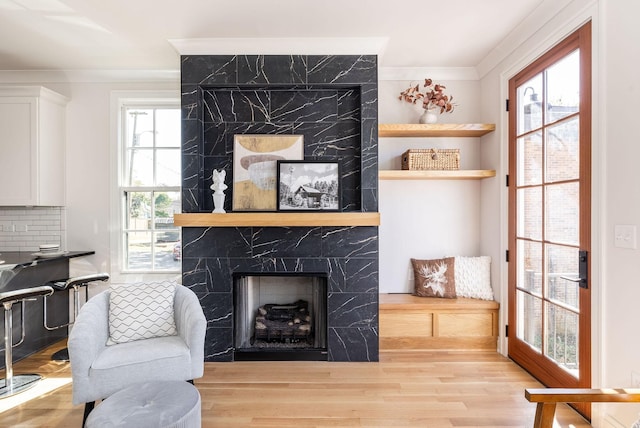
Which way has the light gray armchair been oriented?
toward the camera

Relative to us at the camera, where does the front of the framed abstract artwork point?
facing the viewer

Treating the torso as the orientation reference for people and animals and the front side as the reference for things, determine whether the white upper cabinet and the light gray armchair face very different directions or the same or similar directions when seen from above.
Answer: same or similar directions

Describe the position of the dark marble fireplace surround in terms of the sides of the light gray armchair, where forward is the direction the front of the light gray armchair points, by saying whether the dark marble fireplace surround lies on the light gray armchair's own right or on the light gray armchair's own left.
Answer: on the light gray armchair's own left

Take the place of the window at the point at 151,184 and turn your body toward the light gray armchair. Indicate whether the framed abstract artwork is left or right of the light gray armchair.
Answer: left

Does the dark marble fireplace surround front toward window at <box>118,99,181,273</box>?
no

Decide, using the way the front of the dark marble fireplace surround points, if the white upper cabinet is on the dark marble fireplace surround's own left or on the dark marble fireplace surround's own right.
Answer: on the dark marble fireplace surround's own right

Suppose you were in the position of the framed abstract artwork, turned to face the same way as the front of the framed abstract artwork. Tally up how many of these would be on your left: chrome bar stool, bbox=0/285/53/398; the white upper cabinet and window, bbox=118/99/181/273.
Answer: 0

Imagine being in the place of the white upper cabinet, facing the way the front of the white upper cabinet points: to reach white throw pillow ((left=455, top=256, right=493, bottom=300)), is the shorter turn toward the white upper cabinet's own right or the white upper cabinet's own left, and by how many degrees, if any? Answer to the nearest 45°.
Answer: approximately 45° to the white upper cabinet's own left

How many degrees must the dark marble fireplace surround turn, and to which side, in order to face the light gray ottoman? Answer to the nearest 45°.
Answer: approximately 45° to its right

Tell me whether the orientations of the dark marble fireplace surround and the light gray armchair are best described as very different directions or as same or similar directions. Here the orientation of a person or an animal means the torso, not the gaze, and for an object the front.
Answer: same or similar directions

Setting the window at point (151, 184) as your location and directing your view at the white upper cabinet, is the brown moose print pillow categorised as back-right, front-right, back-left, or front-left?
back-left

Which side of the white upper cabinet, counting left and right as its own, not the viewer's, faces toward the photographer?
front

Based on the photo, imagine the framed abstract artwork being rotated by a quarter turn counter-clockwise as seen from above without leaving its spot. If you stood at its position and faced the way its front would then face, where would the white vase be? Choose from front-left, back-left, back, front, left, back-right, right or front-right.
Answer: front

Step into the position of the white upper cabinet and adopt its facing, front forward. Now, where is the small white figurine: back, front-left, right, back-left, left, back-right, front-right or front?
front-left

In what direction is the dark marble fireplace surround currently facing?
toward the camera

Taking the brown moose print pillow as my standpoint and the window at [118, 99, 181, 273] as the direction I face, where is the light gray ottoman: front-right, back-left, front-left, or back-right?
front-left

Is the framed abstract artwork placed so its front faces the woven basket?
no
